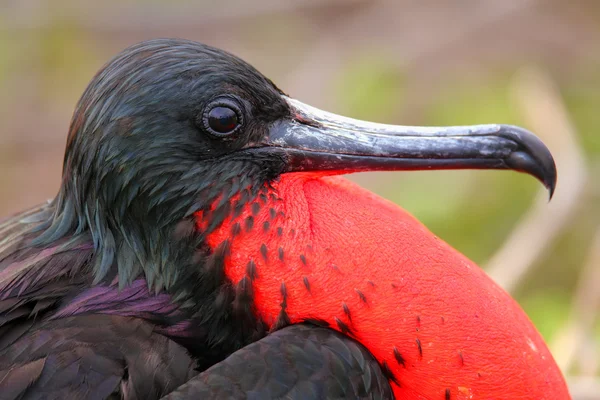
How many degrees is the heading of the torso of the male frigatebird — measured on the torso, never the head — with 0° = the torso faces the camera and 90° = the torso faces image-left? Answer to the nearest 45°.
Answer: approximately 270°
